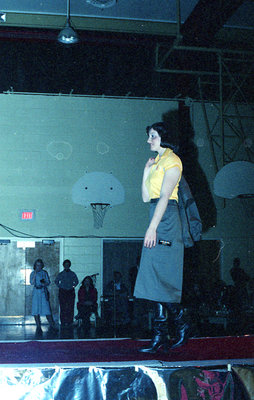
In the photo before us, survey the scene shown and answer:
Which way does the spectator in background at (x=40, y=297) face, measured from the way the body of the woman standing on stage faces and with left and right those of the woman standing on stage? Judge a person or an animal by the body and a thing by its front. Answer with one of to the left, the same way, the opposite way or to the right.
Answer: to the left

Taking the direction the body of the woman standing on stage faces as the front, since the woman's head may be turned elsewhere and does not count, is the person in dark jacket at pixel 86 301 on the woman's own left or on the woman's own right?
on the woman's own right

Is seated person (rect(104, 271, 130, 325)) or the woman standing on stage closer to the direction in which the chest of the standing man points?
the woman standing on stage

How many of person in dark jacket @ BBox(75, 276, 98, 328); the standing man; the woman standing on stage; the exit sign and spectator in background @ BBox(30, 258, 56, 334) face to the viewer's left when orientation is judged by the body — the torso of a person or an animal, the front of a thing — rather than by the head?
1

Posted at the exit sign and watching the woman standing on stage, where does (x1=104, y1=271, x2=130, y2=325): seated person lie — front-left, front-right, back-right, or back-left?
front-left

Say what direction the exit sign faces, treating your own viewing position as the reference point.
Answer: facing the viewer

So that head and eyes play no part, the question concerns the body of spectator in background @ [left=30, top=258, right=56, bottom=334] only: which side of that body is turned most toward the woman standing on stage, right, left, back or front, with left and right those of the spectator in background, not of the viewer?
front

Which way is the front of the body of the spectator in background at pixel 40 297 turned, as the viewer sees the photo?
toward the camera

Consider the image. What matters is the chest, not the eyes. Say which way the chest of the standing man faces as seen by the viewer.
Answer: toward the camera

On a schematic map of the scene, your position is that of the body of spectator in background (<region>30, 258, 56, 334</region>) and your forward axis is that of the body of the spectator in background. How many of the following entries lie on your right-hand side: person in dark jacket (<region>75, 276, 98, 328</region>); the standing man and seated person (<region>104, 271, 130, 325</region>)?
0

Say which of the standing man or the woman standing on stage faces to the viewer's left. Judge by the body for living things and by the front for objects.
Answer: the woman standing on stage

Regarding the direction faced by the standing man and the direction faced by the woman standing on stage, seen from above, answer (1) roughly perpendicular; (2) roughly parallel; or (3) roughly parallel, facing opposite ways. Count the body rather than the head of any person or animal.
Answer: roughly perpendicular

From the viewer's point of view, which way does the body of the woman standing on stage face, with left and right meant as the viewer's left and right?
facing to the left of the viewer

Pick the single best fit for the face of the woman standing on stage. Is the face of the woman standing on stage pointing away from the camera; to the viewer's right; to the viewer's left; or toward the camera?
to the viewer's left

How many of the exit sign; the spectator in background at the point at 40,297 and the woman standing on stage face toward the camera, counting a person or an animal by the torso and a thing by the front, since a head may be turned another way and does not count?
2

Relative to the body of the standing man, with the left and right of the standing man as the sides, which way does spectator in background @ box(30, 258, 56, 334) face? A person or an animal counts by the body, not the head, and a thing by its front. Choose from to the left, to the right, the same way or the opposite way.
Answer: the same way
